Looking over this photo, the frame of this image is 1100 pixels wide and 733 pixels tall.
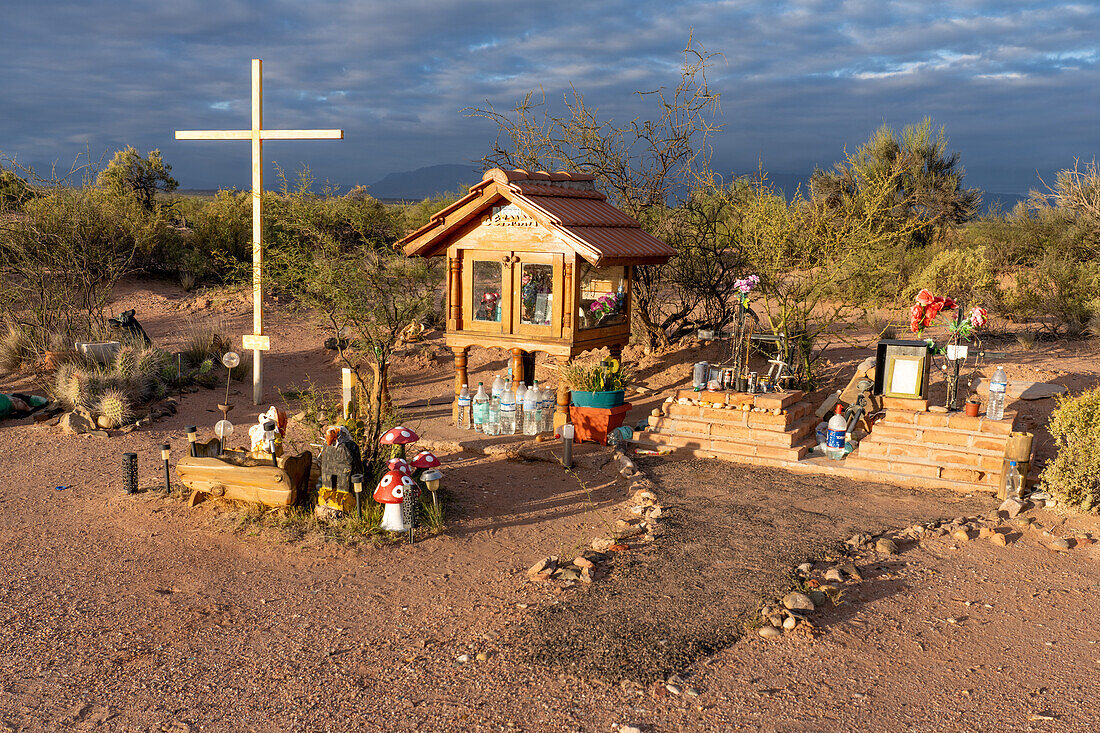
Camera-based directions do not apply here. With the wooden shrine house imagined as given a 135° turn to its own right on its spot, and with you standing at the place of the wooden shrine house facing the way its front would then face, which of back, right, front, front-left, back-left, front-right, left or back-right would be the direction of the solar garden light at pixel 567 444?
back

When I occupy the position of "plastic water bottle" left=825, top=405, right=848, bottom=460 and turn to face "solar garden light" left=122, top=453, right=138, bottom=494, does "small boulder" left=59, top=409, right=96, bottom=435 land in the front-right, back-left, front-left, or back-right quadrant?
front-right

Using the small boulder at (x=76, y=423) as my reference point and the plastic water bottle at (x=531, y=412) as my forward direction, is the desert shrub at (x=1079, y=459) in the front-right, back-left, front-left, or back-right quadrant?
front-right

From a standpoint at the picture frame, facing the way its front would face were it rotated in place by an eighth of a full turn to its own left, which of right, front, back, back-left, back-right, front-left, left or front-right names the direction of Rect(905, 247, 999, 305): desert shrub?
back-left

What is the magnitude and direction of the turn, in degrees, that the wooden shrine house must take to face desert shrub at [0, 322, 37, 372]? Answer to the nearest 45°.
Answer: approximately 45° to its right

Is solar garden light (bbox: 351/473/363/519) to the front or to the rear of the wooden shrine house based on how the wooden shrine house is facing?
to the front

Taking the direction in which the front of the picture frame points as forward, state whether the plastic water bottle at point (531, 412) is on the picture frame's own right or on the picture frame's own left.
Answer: on the picture frame's own right

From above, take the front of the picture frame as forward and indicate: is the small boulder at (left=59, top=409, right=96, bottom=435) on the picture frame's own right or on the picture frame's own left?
on the picture frame's own right

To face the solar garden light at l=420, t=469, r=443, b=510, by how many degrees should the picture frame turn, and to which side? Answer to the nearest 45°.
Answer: approximately 45° to its right

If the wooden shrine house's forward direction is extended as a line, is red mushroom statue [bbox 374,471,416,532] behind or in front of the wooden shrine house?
in front

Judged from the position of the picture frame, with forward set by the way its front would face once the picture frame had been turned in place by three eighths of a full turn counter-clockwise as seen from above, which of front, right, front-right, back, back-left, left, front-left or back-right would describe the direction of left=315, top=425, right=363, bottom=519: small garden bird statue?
back

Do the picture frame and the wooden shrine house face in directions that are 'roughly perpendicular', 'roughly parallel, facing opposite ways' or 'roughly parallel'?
roughly parallel

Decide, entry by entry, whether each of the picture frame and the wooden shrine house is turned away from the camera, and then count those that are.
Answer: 0

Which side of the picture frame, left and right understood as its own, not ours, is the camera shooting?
front

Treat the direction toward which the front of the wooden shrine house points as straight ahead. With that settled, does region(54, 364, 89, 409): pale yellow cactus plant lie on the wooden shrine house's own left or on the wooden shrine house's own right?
on the wooden shrine house's own right
